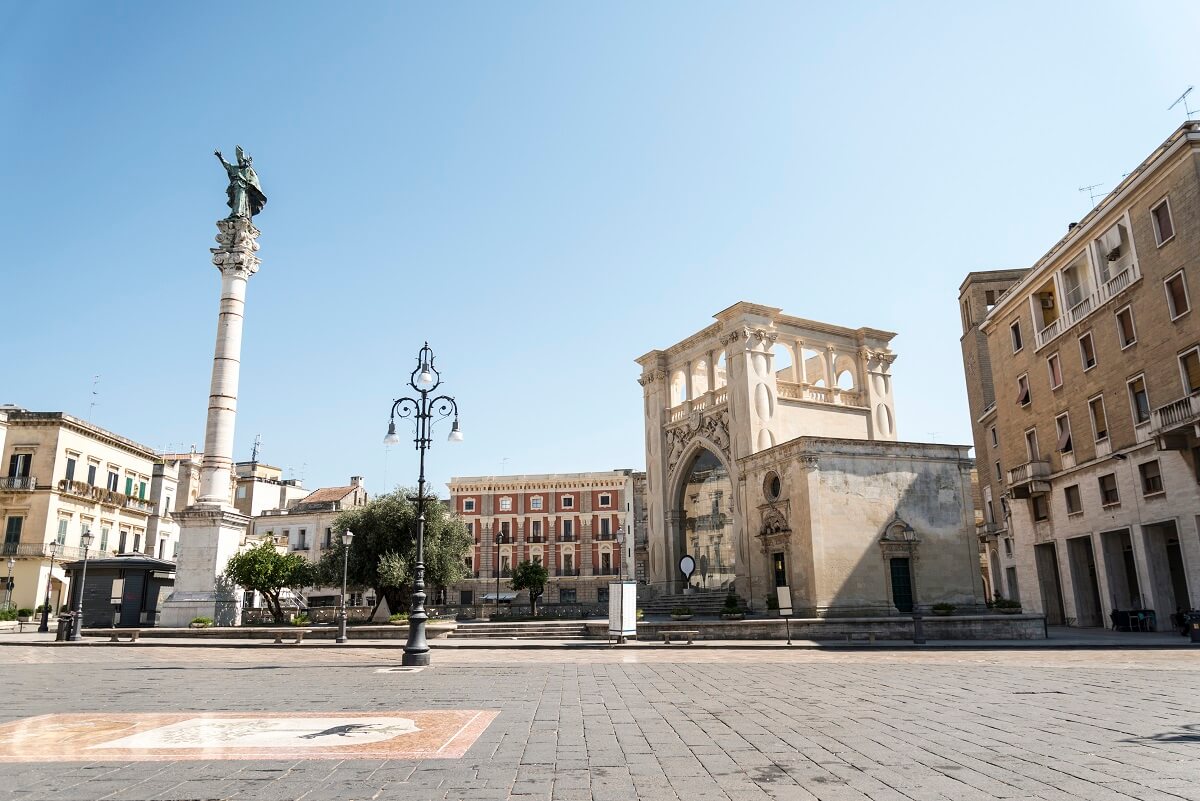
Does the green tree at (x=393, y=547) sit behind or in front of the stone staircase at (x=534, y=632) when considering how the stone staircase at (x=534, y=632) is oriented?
behind

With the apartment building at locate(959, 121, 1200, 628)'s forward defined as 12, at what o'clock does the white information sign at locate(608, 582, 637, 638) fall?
The white information sign is roughly at 12 o'clock from the apartment building.

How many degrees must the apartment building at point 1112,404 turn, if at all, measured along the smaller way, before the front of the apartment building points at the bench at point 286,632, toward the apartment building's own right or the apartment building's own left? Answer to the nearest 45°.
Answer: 0° — it already faces it

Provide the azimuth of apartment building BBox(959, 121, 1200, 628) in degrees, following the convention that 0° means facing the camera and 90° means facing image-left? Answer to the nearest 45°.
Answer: approximately 45°

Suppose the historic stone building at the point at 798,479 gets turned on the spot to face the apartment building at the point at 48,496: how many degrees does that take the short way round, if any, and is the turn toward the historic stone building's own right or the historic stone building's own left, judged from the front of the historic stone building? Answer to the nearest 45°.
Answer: approximately 45° to the historic stone building's own right

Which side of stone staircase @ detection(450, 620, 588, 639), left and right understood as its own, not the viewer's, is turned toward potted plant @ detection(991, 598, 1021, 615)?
left

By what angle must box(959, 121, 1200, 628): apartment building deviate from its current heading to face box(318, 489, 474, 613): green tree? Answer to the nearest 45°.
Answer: approximately 45° to its right

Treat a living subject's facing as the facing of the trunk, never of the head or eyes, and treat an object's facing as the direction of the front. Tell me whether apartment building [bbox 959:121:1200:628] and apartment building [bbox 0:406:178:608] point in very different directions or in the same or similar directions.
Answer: very different directions
